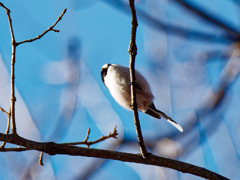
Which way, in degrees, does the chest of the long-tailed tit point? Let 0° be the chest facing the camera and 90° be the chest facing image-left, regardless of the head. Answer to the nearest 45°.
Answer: approximately 90°
